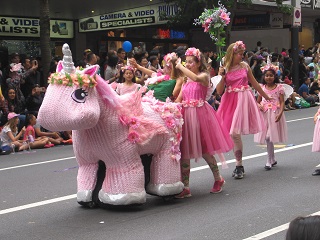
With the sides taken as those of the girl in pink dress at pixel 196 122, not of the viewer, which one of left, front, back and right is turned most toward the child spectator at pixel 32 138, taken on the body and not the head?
right

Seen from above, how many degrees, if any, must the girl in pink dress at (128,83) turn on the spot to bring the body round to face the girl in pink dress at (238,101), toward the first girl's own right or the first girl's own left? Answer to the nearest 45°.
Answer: approximately 45° to the first girl's own left

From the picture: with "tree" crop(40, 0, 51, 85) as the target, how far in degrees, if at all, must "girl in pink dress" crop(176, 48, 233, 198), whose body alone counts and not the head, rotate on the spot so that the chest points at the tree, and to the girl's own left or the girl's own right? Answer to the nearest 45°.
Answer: approximately 90° to the girl's own right

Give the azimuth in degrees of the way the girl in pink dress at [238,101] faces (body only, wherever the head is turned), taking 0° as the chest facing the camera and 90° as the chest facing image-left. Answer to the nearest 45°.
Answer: approximately 0°

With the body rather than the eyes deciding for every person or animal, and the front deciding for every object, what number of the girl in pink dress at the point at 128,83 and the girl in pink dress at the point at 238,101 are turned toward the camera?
2

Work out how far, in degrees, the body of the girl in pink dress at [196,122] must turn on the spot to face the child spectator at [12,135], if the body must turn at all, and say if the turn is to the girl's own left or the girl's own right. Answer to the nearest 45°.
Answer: approximately 90° to the girl's own right

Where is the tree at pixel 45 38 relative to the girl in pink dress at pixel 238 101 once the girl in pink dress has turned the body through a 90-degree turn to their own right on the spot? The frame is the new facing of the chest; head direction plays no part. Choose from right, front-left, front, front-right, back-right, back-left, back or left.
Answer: front-right

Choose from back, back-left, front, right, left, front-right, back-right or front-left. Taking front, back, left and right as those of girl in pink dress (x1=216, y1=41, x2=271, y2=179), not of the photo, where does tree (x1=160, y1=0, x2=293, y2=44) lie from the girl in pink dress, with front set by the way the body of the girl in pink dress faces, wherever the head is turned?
back

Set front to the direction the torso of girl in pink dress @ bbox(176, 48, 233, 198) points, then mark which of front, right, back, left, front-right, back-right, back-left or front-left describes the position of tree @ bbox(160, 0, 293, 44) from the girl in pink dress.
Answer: back-right
